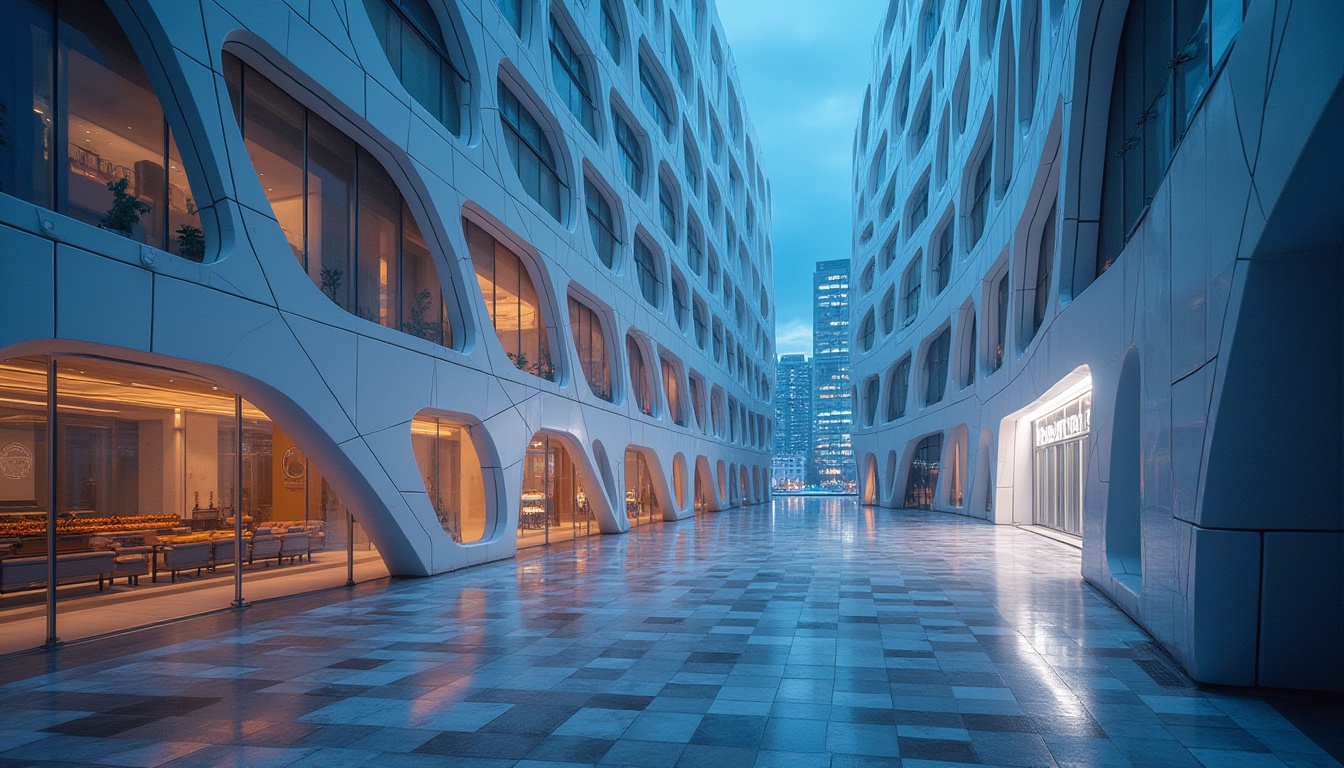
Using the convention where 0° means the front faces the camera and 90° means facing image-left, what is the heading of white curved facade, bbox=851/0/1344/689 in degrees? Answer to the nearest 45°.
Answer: approximately 45°
